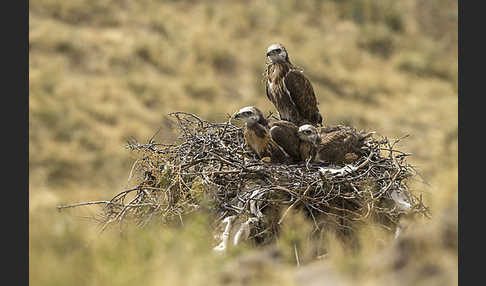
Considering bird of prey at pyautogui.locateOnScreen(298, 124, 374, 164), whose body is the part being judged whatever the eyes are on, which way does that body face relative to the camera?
to the viewer's left
